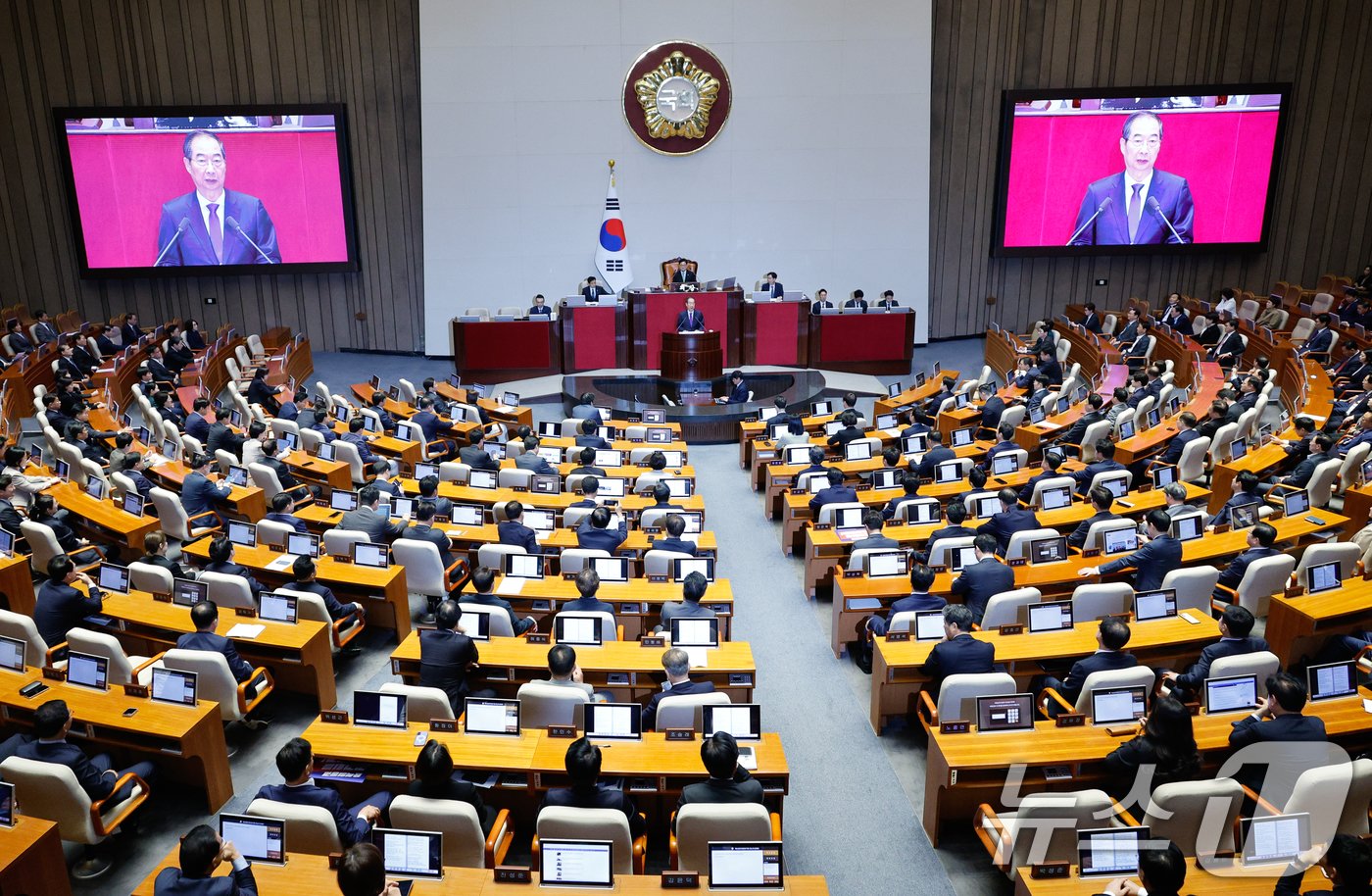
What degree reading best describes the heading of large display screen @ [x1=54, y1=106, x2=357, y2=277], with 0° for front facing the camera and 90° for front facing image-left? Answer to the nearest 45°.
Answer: approximately 0°

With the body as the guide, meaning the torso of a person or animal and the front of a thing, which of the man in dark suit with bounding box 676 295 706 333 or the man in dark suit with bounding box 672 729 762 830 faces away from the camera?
the man in dark suit with bounding box 672 729 762 830

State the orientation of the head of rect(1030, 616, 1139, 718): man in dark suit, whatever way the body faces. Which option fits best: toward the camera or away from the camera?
away from the camera

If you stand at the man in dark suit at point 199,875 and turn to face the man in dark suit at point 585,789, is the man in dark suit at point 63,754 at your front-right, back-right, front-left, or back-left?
back-left

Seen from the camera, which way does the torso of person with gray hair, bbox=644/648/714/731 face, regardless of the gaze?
away from the camera

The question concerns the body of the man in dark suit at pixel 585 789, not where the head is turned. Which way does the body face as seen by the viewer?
away from the camera

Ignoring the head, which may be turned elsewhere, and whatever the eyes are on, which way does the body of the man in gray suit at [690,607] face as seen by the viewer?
away from the camera

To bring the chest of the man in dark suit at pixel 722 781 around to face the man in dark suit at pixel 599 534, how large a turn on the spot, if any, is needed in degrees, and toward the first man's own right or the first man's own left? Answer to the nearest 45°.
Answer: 0° — they already face them

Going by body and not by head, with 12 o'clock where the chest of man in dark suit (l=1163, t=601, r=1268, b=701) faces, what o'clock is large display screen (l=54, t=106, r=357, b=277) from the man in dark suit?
The large display screen is roughly at 11 o'clock from the man in dark suit.

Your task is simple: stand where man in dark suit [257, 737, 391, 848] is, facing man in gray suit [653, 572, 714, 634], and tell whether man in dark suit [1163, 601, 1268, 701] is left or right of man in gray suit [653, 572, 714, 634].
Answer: right

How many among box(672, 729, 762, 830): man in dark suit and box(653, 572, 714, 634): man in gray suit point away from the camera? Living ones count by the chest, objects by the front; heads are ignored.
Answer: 2

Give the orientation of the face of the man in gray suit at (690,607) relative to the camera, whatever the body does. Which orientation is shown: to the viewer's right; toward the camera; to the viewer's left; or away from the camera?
away from the camera

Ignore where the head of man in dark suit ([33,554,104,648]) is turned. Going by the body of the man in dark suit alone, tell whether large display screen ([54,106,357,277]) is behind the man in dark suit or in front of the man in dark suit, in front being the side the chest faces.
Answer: in front

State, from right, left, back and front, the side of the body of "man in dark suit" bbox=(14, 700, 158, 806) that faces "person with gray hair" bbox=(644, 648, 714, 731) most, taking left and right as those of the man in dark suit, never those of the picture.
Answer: right

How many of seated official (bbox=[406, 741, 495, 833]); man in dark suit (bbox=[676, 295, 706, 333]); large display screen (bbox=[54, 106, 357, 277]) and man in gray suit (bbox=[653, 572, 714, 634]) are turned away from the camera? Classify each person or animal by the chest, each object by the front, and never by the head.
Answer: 2

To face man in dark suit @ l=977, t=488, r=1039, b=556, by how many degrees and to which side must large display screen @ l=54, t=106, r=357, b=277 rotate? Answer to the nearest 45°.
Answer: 0° — it already faces them

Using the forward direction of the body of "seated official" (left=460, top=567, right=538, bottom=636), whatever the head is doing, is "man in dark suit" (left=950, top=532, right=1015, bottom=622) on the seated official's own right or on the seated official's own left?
on the seated official's own right

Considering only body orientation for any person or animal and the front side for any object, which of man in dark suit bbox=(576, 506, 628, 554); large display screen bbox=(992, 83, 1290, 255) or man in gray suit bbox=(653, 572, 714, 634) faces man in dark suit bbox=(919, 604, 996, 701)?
the large display screen

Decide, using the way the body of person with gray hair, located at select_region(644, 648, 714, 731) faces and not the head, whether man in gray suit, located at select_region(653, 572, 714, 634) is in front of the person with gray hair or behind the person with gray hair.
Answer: in front

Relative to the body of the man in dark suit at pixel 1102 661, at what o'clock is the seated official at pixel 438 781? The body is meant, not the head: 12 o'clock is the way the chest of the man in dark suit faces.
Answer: The seated official is roughly at 9 o'clock from the man in dark suit.

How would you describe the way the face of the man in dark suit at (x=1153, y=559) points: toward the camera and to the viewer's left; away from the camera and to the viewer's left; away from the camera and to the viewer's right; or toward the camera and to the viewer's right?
away from the camera and to the viewer's left
